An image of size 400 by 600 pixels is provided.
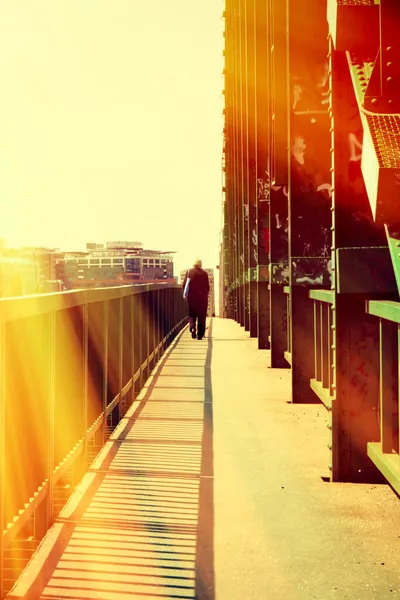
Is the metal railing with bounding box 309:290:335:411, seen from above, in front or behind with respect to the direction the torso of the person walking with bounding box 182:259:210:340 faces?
behind

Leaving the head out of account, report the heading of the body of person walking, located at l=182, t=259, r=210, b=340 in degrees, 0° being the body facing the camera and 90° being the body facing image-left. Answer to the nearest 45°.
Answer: approximately 180°

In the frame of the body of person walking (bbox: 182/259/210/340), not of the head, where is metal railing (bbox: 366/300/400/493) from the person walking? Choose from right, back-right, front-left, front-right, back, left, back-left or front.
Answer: back

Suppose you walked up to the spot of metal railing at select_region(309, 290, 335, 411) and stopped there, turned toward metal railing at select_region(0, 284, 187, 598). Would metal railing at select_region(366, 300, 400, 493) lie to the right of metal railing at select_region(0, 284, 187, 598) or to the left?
left

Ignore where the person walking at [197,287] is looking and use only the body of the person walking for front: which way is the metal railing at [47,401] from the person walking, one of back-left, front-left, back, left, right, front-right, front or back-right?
back
